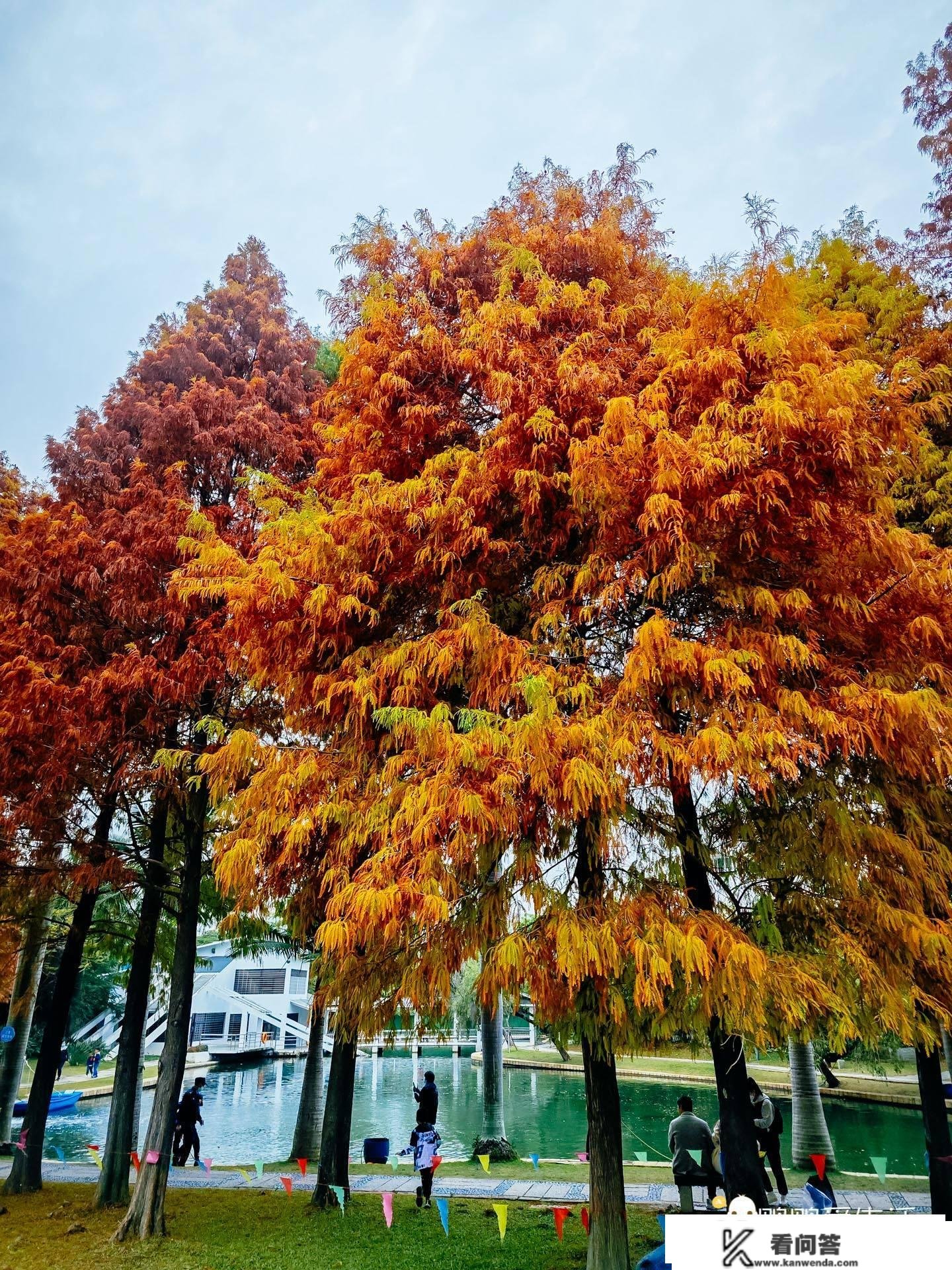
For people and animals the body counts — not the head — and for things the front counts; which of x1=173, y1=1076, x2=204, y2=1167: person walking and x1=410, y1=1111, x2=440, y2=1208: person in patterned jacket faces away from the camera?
x1=410, y1=1111, x2=440, y2=1208: person in patterned jacket

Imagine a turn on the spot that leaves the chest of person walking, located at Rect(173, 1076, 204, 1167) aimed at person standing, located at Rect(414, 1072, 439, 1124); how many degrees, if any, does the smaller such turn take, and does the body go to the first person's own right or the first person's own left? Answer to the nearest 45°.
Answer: approximately 45° to the first person's own right

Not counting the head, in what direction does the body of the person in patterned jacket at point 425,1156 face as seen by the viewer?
away from the camera

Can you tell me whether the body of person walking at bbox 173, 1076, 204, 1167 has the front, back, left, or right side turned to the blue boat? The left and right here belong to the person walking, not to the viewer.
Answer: left

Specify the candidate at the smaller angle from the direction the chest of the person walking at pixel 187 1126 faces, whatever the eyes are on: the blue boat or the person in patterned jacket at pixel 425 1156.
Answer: the person in patterned jacket

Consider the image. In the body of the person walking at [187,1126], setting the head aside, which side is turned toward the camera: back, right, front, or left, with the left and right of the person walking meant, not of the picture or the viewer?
right
